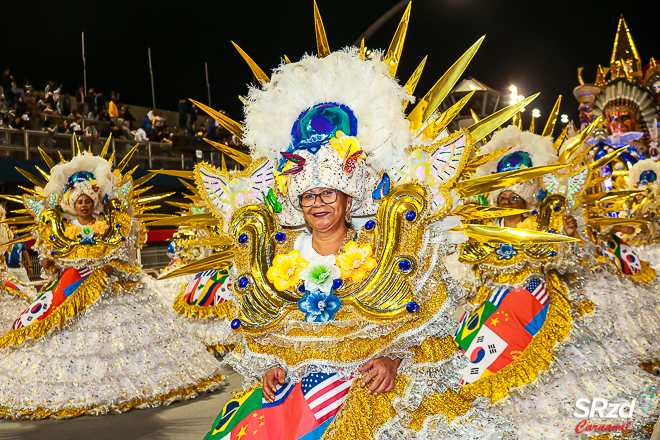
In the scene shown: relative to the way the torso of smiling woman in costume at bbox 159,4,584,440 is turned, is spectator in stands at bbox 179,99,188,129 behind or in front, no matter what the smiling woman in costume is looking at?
behind

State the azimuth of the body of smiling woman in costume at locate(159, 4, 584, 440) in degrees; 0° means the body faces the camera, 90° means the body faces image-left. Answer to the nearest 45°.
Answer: approximately 0°

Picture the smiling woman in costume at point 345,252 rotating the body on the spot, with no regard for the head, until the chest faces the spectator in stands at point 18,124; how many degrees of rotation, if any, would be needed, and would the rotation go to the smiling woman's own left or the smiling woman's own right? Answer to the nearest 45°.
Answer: approximately 135° to the smiling woman's own right

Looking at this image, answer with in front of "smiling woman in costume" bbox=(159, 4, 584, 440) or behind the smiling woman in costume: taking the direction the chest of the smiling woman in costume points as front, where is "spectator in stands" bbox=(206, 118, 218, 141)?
behind
